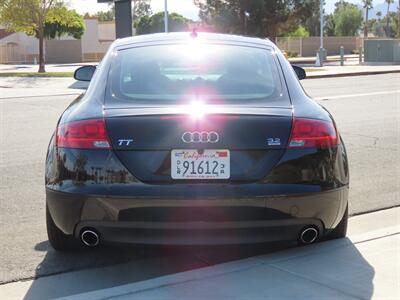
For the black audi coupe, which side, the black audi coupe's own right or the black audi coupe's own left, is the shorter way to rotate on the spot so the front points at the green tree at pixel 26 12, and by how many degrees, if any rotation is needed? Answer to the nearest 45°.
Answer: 0° — it already faces it

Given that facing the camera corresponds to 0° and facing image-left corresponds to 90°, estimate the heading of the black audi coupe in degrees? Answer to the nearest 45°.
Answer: approximately 180°

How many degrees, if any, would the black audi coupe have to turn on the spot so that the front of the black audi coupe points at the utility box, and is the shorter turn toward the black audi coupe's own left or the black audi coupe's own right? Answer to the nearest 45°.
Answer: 0° — it already faces it

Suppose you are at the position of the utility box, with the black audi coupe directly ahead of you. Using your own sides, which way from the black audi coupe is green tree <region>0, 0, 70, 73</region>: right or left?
right
